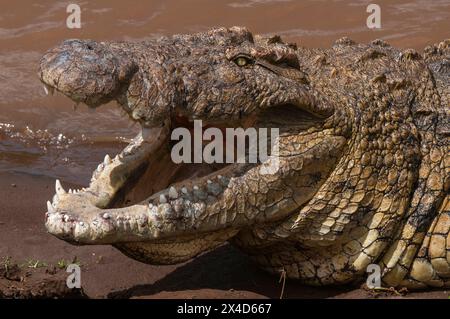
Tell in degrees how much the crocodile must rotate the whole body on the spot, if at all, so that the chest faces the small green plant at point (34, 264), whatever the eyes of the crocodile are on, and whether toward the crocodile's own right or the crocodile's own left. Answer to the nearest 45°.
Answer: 0° — it already faces it

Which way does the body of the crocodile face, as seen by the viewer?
to the viewer's left
